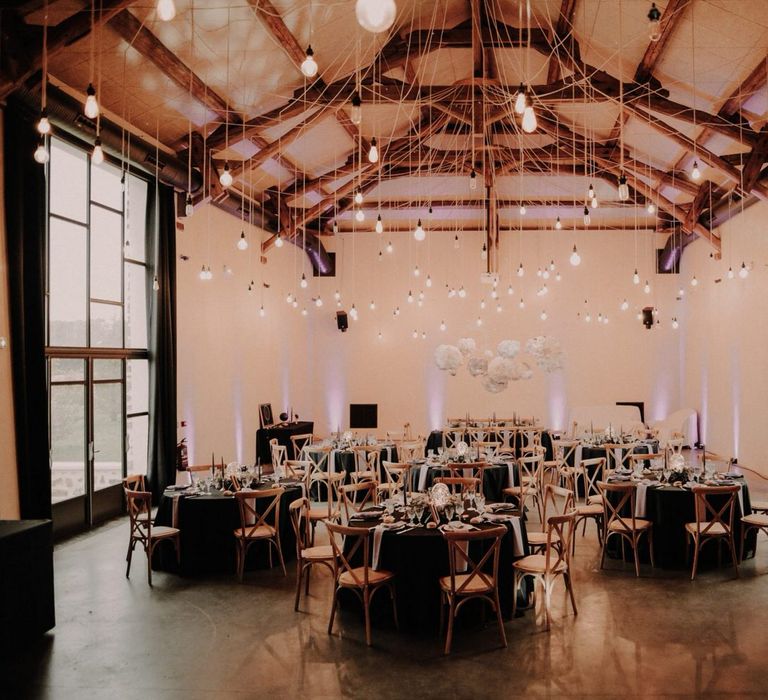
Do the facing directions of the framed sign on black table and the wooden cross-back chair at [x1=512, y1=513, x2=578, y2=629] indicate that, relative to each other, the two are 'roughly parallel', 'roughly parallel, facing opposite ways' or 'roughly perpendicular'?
roughly parallel, facing opposite ways

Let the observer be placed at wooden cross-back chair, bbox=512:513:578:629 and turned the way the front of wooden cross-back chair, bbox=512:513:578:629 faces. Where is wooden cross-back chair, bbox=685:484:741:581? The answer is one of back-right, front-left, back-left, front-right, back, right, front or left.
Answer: right

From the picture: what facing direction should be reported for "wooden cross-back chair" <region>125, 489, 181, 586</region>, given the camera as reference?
facing away from the viewer and to the right of the viewer

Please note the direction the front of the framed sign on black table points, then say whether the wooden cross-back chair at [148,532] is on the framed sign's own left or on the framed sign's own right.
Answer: on the framed sign's own right

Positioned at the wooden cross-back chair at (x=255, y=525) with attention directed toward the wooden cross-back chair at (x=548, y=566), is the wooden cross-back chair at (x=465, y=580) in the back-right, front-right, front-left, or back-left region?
front-right

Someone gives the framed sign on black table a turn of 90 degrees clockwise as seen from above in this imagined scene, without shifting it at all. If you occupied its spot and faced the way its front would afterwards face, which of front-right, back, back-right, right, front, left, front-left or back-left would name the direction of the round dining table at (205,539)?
front-left

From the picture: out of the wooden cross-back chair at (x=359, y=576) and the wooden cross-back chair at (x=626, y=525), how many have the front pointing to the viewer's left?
0

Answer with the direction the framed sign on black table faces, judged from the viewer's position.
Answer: facing the viewer and to the right of the viewer

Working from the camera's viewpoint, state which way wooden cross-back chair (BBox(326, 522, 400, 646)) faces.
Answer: facing away from the viewer and to the right of the viewer

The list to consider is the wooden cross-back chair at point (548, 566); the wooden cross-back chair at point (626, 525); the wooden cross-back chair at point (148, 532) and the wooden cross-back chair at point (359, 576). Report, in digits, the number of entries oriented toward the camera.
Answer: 0

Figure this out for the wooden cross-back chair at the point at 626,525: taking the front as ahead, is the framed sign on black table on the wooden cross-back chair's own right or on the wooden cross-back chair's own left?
on the wooden cross-back chair's own left
